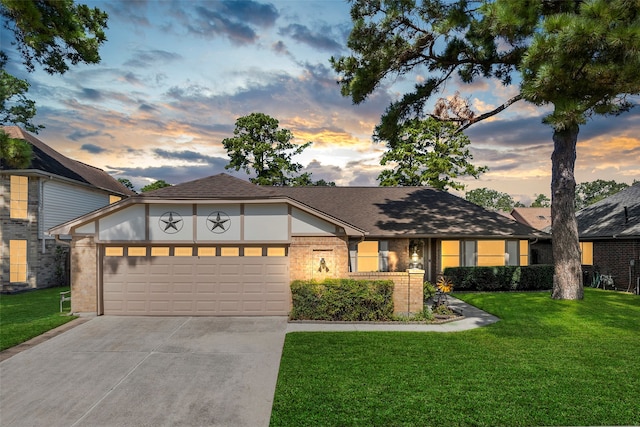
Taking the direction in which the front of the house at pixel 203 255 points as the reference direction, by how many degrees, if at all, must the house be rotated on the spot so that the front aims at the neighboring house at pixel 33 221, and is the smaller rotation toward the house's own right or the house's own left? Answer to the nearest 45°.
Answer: approximately 135° to the house's own right

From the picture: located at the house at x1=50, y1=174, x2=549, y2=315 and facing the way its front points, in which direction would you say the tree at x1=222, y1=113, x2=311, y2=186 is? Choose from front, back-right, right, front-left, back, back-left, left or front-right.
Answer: back

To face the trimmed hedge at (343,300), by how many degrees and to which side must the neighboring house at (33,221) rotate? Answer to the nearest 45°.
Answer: approximately 45° to its left

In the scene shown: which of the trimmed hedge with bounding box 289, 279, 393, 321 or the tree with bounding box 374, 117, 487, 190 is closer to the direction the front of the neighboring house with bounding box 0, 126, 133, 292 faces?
the trimmed hedge

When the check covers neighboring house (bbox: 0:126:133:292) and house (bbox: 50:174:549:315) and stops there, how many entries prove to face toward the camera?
2

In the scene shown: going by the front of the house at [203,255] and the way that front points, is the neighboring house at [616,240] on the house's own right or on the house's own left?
on the house's own left

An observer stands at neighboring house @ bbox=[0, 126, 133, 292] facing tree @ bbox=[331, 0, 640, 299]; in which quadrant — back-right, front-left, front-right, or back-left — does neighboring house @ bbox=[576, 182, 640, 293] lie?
front-left

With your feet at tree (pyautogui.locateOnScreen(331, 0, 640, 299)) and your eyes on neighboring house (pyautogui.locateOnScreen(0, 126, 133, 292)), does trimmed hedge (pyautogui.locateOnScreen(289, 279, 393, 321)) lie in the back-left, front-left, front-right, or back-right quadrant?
front-left

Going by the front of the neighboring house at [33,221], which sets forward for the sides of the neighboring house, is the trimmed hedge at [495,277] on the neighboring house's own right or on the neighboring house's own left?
on the neighboring house's own left

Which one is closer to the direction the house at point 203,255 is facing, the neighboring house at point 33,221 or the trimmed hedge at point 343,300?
the trimmed hedge

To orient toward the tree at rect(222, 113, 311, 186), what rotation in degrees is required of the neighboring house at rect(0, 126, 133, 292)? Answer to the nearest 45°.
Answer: approximately 135° to its left

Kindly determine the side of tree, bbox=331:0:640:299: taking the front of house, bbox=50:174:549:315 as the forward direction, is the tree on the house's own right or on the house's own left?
on the house's own left

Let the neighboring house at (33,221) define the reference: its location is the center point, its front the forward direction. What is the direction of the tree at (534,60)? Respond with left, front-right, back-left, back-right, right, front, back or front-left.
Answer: front-left

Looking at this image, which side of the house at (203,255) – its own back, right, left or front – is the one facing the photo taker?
front
